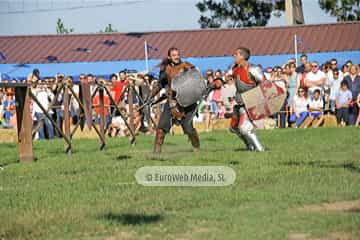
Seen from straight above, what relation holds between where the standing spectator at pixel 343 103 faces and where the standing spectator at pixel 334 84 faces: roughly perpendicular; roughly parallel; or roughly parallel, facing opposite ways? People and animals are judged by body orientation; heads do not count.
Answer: roughly parallel

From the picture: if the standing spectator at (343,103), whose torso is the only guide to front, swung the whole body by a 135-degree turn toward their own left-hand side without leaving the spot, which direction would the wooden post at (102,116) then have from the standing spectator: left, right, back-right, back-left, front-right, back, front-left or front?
back

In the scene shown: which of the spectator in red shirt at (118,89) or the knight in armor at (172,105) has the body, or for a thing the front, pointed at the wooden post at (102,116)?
the spectator in red shirt

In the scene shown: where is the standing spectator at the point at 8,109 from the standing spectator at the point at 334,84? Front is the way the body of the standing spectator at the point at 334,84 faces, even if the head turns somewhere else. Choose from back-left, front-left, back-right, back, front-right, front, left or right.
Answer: right

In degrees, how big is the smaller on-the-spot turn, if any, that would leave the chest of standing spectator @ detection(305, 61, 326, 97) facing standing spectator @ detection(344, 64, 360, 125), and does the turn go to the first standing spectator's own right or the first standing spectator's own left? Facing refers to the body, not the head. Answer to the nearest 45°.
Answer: approximately 90° to the first standing spectator's own left

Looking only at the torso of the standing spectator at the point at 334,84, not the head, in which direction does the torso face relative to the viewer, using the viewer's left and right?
facing the viewer

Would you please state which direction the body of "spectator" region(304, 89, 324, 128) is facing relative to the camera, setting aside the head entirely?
toward the camera
